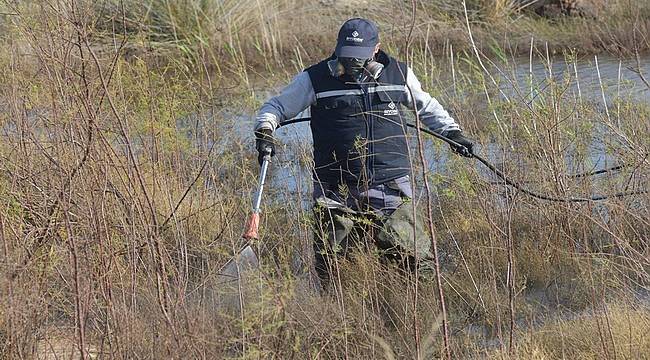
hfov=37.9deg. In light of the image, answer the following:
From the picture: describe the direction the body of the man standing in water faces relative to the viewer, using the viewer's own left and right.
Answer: facing the viewer
